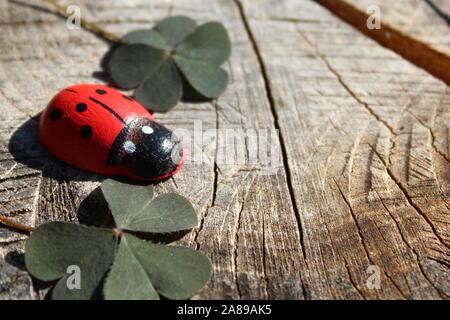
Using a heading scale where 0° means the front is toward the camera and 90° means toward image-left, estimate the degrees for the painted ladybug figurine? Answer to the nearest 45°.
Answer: approximately 315°

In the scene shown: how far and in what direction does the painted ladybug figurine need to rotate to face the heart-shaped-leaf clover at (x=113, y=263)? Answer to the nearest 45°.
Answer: approximately 45° to its right

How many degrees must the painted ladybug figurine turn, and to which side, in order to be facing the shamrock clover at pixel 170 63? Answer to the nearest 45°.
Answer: approximately 90° to its left
